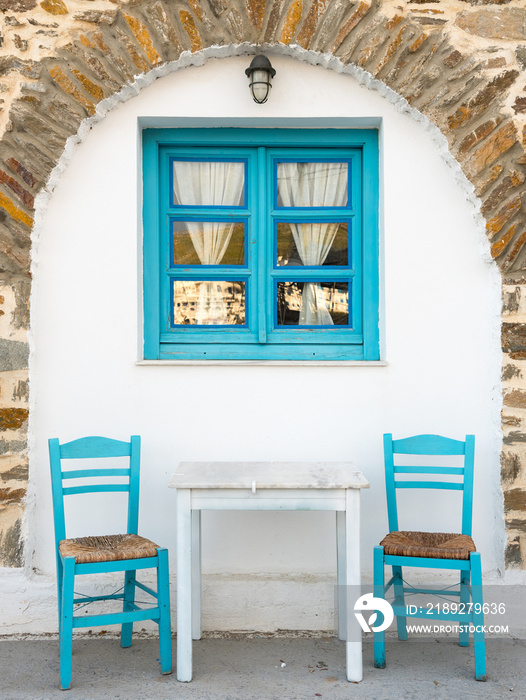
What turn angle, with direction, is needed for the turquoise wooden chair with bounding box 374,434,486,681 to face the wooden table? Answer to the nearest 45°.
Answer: approximately 45° to its right

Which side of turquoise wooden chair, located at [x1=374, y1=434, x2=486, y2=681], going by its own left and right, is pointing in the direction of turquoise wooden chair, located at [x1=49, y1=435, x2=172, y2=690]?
right

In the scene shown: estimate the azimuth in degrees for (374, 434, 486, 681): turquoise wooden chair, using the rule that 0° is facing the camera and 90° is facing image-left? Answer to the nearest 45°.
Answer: approximately 0°
